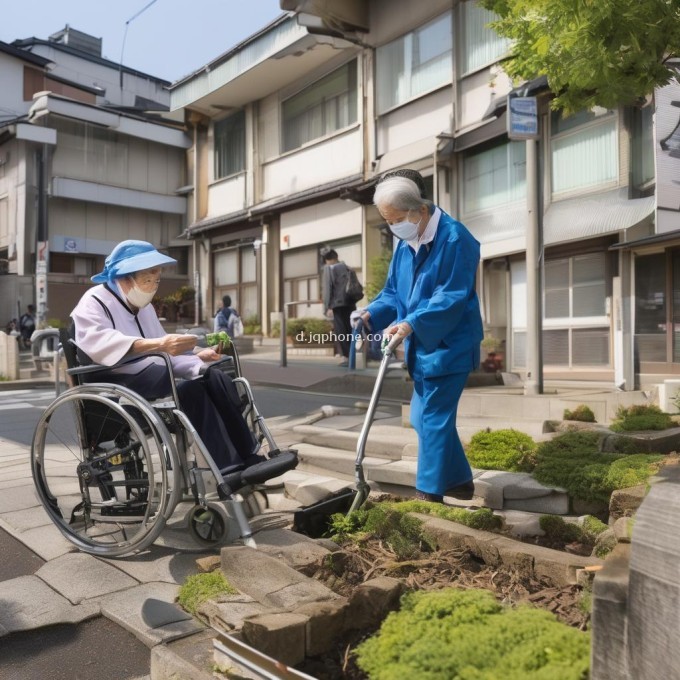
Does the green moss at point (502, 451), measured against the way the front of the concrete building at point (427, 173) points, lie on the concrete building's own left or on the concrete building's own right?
on the concrete building's own left

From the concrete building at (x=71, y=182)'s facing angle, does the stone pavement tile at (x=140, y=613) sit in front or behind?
in front

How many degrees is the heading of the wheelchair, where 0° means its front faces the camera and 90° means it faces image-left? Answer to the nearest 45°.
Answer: approximately 315°

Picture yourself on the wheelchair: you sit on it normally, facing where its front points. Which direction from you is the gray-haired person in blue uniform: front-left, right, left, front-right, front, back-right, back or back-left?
front-left

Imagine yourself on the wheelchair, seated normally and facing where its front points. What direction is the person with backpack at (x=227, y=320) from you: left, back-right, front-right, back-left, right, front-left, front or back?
back-left

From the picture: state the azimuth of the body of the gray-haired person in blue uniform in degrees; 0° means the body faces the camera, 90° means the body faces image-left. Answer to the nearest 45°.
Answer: approximately 45°

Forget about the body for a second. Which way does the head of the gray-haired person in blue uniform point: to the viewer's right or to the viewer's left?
to the viewer's left

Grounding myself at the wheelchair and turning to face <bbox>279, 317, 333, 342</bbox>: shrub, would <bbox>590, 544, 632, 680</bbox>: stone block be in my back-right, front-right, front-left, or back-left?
back-right

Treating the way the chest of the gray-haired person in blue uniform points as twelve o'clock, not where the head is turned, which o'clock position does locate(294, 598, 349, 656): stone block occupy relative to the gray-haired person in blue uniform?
The stone block is roughly at 11 o'clock from the gray-haired person in blue uniform.

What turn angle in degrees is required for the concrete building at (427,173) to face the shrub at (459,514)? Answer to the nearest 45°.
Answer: approximately 45° to its left

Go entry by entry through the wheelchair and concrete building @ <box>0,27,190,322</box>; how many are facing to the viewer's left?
0

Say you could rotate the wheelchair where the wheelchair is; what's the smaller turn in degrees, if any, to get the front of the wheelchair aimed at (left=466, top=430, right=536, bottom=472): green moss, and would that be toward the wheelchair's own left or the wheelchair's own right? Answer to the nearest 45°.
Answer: approximately 45° to the wheelchair's own left
